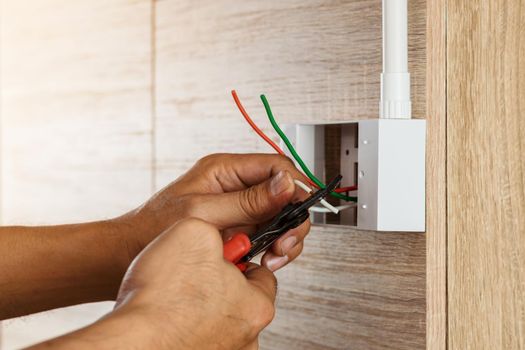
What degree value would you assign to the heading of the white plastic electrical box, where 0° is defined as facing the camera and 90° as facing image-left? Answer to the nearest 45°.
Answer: approximately 45°
